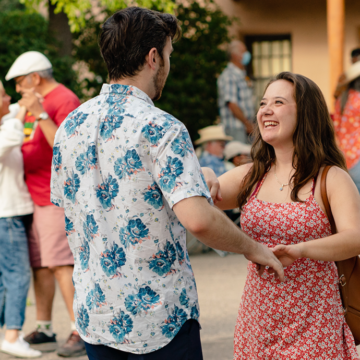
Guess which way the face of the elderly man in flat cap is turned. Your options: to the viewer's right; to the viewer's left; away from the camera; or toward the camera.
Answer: to the viewer's left

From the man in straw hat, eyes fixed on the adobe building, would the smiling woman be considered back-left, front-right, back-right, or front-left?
back-right

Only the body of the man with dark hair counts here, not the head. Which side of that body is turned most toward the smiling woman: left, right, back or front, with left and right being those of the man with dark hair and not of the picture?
front

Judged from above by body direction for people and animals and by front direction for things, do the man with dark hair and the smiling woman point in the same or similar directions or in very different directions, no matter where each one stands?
very different directions

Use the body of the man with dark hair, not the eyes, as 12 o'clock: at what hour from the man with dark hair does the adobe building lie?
The adobe building is roughly at 11 o'clock from the man with dark hair.

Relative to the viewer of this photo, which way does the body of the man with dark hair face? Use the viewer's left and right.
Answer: facing away from the viewer and to the right of the viewer

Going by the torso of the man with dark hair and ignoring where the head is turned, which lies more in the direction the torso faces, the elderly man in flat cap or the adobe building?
the adobe building

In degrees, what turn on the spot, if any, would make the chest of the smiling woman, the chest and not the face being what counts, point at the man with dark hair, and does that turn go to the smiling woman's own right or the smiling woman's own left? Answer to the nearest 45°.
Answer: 0° — they already face them

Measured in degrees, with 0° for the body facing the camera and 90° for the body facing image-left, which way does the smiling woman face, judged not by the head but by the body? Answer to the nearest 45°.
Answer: approximately 45°

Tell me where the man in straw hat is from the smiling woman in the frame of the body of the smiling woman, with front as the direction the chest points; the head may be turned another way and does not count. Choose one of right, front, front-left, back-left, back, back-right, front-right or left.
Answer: back-right

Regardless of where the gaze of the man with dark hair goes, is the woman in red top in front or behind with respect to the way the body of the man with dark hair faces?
in front

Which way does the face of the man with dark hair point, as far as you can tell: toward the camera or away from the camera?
away from the camera

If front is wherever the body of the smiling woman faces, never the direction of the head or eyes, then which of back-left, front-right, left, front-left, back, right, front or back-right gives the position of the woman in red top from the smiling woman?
back-right

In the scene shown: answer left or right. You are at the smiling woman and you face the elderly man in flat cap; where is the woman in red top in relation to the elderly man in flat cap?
right
